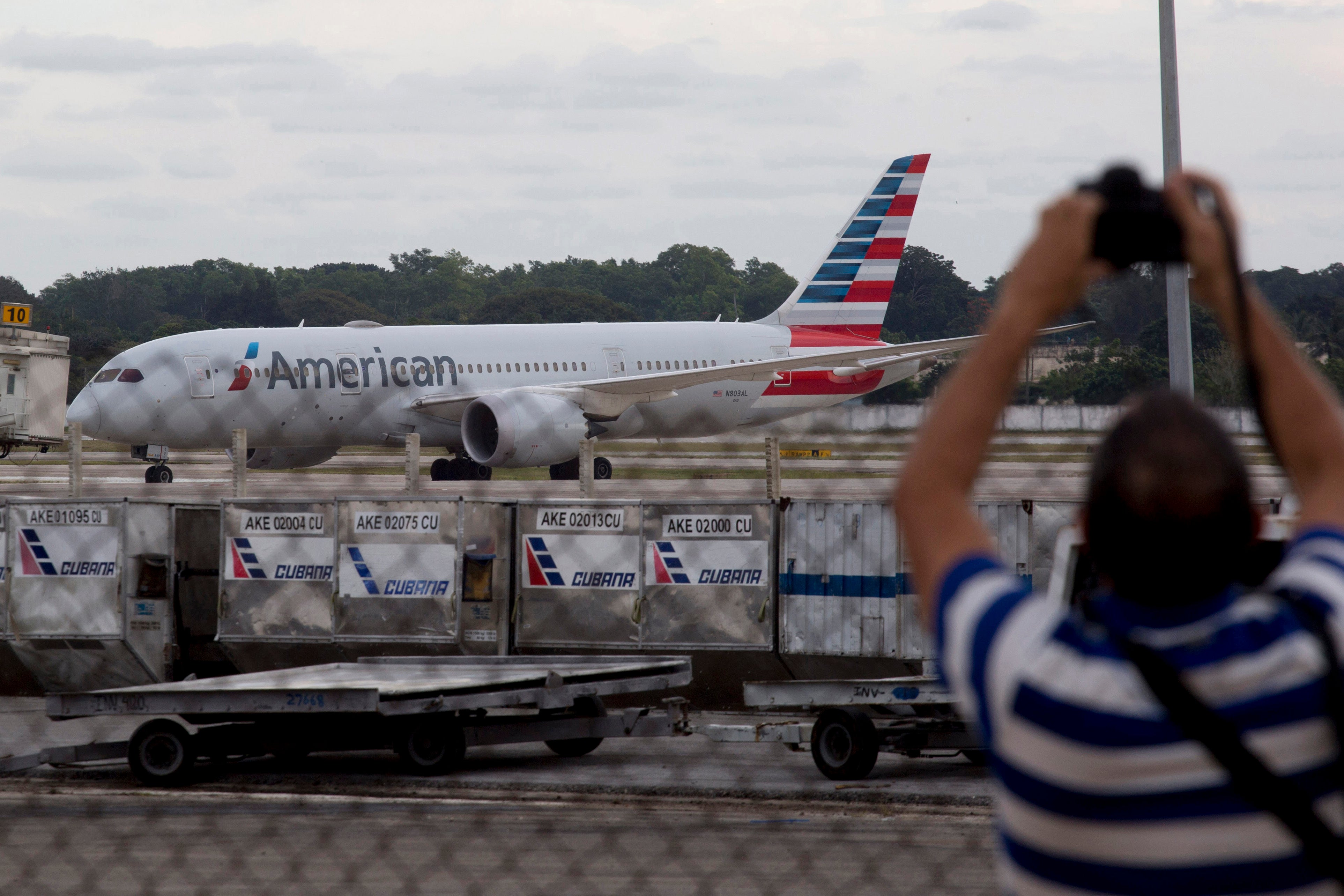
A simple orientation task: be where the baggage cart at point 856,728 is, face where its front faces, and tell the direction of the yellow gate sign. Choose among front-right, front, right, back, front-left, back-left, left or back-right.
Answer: front-right

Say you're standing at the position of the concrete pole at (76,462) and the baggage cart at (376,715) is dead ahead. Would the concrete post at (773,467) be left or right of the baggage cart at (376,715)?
left

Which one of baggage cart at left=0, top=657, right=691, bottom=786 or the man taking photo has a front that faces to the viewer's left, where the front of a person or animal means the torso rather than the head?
the baggage cart

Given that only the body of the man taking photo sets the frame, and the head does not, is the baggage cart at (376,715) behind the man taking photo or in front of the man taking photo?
in front

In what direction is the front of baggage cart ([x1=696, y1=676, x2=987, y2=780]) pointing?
to the viewer's left

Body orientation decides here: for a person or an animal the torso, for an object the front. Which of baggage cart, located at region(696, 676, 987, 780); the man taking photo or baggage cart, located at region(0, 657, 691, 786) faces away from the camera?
the man taking photo

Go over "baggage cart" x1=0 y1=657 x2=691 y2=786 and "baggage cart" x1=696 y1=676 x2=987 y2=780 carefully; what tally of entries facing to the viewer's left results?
2

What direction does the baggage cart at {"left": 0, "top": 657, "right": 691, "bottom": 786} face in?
to the viewer's left

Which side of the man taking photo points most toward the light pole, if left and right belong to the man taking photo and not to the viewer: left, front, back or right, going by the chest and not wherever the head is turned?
front

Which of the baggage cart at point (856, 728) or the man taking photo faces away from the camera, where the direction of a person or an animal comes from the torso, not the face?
the man taking photo

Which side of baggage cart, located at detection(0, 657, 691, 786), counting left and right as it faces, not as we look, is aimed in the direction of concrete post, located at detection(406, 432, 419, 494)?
right

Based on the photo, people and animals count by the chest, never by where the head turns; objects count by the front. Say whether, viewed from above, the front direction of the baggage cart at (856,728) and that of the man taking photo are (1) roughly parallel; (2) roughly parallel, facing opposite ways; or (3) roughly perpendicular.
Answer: roughly perpendicular

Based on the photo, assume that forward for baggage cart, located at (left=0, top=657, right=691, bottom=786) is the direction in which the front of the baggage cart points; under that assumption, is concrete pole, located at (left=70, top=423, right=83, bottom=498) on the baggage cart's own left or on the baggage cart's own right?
on the baggage cart's own right

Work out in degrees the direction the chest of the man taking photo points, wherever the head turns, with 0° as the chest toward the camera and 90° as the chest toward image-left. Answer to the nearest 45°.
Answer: approximately 180°

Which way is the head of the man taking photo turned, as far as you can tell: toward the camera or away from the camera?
away from the camera

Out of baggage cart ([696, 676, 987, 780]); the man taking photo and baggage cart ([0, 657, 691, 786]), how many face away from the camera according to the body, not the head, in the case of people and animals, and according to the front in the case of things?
1
